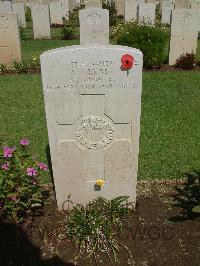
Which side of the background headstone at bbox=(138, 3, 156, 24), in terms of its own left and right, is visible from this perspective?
front

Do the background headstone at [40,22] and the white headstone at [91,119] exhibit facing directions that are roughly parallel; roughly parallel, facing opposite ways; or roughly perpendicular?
roughly parallel

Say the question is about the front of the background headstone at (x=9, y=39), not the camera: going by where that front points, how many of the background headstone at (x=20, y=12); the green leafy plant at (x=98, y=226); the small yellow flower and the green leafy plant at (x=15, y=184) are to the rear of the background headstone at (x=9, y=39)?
1

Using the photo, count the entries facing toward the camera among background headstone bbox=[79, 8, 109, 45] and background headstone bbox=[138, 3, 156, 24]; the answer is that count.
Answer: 2

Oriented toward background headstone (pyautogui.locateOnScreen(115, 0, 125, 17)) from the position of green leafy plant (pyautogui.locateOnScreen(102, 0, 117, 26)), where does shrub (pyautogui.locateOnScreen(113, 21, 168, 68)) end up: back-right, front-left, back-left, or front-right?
back-right

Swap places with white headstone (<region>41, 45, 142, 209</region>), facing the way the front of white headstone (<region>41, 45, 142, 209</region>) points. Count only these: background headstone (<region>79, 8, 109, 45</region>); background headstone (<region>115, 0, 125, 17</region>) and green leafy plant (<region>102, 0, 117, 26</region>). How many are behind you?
3

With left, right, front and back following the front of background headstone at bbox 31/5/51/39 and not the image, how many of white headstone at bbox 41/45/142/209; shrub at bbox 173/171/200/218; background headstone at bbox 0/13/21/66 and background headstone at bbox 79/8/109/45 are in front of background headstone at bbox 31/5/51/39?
4

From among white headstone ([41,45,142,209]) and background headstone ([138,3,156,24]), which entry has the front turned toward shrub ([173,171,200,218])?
the background headstone

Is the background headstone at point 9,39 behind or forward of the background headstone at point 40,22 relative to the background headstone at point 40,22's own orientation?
forward

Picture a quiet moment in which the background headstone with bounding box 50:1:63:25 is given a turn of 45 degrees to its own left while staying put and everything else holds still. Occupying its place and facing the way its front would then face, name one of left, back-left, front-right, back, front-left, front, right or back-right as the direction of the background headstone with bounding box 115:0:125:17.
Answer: left

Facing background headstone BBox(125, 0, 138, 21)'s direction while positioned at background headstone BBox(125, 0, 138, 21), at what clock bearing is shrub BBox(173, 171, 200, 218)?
The shrub is roughly at 12 o'clock from the background headstone.

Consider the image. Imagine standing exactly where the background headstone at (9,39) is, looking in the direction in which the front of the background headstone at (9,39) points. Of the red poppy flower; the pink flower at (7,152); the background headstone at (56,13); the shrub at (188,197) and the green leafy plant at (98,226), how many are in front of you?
4

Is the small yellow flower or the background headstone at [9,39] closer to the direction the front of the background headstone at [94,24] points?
the small yellow flower

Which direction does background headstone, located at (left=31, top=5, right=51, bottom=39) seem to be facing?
toward the camera

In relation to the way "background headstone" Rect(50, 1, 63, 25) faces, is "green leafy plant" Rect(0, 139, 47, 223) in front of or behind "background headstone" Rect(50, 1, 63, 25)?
in front

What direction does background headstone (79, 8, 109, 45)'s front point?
toward the camera

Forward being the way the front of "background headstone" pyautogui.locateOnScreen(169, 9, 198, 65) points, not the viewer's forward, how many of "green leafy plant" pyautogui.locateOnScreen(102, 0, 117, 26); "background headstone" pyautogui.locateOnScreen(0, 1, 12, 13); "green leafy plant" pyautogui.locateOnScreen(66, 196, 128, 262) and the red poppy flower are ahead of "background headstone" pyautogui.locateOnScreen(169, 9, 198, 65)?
2

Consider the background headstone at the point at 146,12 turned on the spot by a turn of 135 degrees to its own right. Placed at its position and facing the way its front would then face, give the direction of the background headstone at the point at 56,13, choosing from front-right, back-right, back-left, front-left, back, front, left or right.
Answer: front
